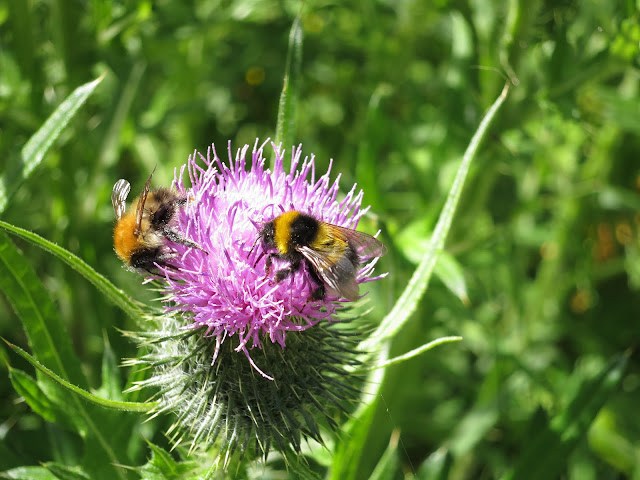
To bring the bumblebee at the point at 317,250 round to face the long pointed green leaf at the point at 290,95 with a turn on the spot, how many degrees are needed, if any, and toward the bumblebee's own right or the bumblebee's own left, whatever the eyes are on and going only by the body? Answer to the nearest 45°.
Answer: approximately 90° to the bumblebee's own right

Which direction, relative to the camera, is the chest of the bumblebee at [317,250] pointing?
to the viewer's left
